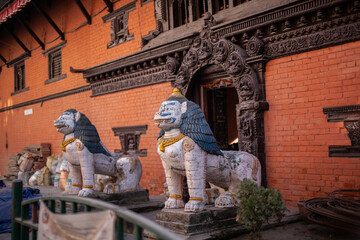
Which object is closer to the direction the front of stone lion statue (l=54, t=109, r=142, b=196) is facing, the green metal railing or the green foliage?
the green metal railing

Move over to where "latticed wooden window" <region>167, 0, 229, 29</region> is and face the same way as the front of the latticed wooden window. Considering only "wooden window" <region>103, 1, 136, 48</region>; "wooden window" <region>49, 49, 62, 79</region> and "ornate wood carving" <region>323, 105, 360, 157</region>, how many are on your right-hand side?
2

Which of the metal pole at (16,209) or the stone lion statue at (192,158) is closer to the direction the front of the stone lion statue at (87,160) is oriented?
the metal pole

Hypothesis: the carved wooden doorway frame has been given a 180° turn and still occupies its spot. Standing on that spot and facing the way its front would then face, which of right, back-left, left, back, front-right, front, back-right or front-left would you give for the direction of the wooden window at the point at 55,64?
left

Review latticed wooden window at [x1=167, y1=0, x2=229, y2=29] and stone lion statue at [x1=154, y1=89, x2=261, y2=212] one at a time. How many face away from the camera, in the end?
0

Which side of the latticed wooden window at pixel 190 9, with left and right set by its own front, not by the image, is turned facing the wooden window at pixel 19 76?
right

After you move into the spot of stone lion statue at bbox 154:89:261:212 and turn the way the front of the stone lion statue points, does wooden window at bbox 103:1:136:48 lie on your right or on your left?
on your right

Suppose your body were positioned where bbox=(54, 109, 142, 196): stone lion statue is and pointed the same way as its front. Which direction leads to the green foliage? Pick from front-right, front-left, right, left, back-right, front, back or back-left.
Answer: left

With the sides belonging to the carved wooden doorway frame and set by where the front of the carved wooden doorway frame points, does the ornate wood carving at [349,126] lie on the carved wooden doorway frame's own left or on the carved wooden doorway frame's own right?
on the carved wooden doorway frame's own left

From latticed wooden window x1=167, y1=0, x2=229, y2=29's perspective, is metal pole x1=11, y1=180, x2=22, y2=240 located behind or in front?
in front

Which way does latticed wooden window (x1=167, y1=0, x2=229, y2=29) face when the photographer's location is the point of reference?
facing the viewer and to the left of the viewer
